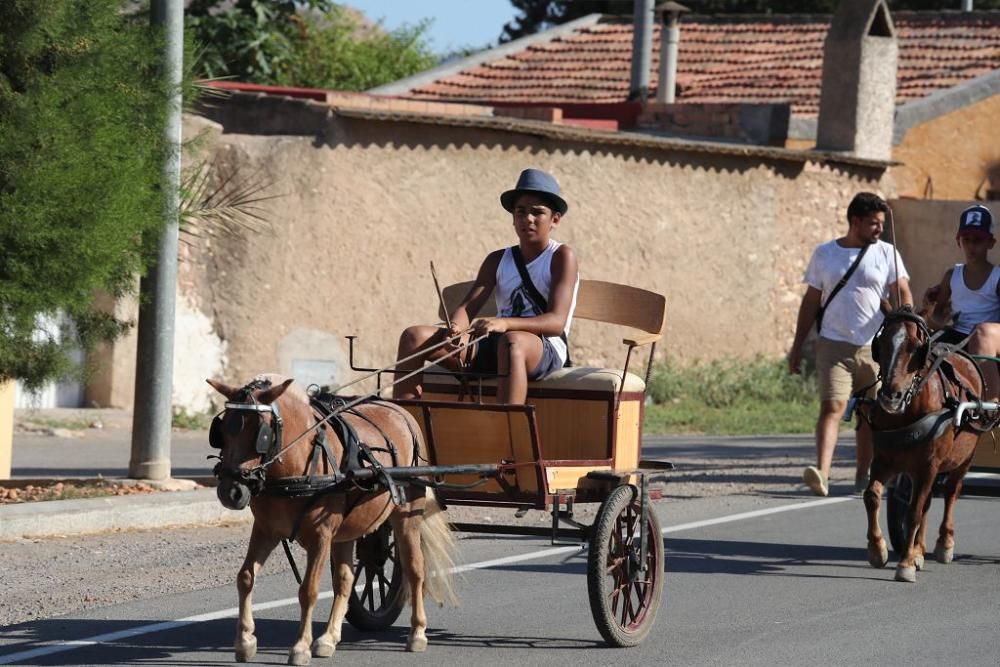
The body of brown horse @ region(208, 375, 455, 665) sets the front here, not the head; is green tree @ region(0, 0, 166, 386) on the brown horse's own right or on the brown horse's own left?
on the brown horse's own right

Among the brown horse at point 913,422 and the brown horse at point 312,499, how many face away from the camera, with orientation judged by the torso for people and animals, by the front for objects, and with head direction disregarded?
0

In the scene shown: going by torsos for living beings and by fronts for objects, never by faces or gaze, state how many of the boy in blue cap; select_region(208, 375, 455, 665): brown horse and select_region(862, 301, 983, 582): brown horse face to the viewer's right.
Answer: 0

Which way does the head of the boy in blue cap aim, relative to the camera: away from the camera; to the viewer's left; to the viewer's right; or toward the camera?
toward the camera

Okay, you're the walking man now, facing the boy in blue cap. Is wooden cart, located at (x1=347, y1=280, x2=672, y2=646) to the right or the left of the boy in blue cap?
right

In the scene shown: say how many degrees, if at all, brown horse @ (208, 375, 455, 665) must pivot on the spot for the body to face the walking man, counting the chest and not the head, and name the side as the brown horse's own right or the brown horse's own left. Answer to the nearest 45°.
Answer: approximately 180°

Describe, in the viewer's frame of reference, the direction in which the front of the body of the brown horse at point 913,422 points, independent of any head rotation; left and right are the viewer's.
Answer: facing the viewer and to the left of the viewer

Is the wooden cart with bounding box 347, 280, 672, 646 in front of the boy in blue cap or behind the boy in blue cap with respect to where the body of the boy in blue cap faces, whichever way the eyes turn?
in front

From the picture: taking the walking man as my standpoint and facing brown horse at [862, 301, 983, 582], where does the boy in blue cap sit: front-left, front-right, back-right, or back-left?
front-left

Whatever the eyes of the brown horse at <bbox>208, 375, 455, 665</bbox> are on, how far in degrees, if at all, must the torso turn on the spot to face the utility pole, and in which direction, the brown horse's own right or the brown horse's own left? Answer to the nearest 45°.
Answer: approximately 135° to the brown horse's own right

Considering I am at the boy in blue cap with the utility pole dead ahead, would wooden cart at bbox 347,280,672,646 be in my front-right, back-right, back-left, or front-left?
front-left

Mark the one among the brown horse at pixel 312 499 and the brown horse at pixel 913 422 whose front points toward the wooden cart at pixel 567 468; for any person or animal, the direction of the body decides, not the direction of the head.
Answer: the brown horse at pixel 913 422

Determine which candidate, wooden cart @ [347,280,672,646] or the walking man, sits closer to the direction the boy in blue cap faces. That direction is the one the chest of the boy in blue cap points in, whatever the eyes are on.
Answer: the wooden cart

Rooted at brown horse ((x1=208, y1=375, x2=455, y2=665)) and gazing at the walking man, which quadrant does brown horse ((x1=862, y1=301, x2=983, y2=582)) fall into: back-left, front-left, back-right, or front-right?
front-right

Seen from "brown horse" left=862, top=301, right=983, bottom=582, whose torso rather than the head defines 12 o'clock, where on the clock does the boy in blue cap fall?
The boy in blue cap is roughly at 5 o'clock from the brown horse.

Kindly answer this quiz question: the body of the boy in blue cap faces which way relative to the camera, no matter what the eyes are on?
toward the camera
